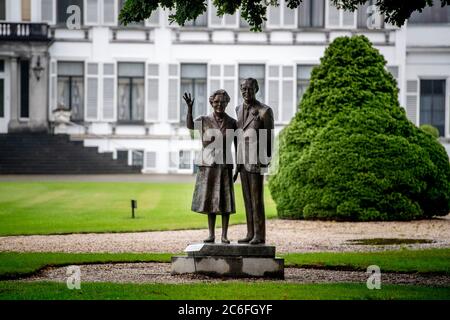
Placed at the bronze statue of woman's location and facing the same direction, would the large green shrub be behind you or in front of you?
behind

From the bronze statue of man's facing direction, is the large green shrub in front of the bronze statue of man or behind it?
behind

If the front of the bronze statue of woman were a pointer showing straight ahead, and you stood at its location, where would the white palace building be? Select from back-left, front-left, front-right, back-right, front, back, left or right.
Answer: back

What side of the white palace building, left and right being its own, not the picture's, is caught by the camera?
front

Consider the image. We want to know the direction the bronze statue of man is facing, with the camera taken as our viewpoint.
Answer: facing the viewer and to the left of the viewer

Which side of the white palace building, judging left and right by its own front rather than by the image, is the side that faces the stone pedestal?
front

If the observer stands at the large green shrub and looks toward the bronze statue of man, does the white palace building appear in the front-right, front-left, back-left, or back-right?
back-right

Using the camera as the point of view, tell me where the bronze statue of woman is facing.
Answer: facing the viewer

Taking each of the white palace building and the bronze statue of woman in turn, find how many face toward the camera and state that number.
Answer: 2

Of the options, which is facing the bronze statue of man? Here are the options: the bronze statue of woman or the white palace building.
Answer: the white palace building

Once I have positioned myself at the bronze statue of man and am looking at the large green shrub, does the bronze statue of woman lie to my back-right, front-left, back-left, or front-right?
back-left

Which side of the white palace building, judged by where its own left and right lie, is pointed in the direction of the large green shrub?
front

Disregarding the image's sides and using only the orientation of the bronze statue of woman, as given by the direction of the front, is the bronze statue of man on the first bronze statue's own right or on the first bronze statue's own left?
on the first bronze statue's own left

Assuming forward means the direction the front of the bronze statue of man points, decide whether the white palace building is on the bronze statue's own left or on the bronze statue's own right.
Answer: on the bronze statue's own right
